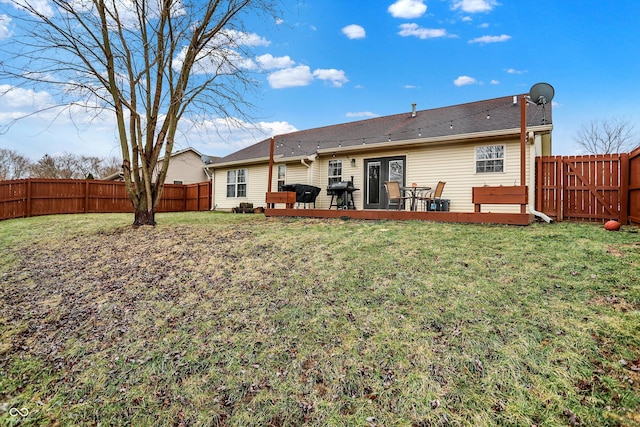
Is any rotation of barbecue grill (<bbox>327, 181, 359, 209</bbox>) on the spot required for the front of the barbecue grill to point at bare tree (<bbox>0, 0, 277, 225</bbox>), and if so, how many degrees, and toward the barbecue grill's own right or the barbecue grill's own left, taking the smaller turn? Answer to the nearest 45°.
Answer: approximately 45° to the barbecue grill's own right

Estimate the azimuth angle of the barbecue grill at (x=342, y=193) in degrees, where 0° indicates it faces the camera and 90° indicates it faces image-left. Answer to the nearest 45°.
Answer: approximately 0°

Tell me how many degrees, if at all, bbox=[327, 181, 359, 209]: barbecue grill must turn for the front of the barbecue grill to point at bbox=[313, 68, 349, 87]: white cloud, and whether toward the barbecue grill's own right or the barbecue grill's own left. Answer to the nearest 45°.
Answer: approximately 180°

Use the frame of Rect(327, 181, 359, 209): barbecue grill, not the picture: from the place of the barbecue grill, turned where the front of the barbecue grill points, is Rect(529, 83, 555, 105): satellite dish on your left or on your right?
on your left

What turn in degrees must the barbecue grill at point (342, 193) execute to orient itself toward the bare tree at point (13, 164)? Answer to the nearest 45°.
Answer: approximately 135° to its right
